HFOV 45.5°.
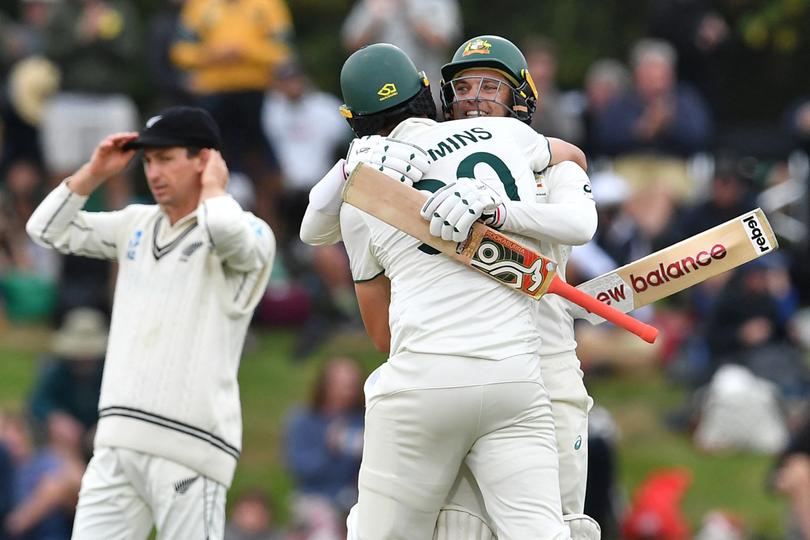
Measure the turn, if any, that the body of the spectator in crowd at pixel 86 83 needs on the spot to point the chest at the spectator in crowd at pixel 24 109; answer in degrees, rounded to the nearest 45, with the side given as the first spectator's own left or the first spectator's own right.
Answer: approximately 135° to the first spectator's own right

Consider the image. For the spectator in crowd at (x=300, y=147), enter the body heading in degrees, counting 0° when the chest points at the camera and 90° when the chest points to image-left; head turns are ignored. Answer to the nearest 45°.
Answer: approximately 0°

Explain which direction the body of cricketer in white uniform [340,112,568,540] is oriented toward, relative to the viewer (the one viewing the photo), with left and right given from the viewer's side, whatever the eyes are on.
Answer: facing away from the viewer

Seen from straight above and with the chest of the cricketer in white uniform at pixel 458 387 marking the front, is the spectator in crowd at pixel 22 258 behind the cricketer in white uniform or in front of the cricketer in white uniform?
in front

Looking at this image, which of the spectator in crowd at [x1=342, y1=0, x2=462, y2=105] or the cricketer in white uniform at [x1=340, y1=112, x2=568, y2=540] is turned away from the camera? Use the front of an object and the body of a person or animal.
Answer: the cricketer in white uniform

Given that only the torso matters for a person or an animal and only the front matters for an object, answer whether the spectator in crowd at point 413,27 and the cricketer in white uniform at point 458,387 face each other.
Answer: yes

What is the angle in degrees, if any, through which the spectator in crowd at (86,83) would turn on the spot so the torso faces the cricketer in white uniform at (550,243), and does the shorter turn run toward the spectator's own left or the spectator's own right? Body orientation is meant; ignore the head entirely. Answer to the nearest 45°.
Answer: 0° — they already face them

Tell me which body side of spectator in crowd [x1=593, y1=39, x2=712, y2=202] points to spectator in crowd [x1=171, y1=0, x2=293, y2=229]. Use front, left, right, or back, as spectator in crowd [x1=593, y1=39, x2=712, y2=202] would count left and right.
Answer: right

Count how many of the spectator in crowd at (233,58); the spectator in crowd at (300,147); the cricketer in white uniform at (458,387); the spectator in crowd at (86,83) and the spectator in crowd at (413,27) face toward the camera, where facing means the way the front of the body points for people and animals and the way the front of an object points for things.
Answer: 4

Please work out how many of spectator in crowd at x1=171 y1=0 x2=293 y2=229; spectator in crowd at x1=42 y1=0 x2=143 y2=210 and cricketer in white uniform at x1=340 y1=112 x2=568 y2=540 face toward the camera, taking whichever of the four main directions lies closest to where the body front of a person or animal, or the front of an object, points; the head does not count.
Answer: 2

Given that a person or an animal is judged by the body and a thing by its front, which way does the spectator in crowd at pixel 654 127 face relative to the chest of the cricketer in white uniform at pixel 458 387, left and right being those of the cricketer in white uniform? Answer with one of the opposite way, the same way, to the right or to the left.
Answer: the opposite way

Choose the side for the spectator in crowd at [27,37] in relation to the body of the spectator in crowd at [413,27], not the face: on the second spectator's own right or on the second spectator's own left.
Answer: on the second spectator's own right

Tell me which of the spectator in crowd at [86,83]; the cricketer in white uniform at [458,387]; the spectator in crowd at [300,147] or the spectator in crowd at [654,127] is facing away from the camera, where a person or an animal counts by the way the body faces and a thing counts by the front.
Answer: the cricketer in white uniform
